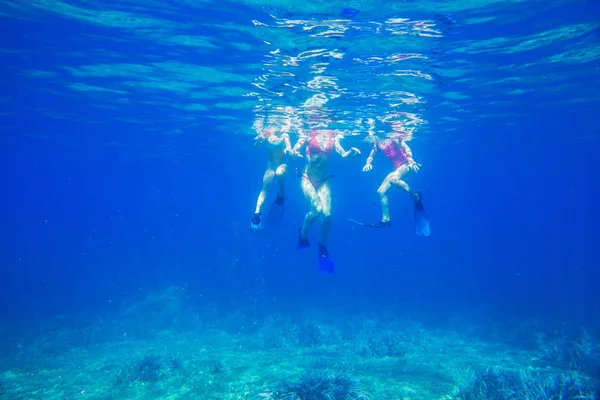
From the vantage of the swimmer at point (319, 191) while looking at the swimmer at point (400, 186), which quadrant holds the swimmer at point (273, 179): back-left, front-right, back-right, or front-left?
back-left

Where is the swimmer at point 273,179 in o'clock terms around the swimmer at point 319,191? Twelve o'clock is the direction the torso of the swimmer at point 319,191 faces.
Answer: the swimmer at point 273,179 is roughly at 4 o'clock from the swimmer at point 319,191.

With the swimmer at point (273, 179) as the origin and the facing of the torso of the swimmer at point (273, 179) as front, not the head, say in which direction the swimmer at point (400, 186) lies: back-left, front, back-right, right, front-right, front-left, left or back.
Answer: left

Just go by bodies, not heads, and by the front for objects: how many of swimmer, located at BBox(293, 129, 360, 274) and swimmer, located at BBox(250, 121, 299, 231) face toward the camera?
2

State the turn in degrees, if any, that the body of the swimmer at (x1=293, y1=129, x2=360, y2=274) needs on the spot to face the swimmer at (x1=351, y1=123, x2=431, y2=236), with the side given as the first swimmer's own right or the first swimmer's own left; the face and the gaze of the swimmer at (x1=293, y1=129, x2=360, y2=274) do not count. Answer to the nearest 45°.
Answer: approximately 90° to the first swimmer's own left

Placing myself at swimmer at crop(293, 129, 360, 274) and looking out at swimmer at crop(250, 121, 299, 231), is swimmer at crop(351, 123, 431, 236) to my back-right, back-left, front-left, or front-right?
back-right

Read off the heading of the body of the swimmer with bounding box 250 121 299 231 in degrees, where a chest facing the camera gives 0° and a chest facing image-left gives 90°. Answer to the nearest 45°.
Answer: approximately 0°

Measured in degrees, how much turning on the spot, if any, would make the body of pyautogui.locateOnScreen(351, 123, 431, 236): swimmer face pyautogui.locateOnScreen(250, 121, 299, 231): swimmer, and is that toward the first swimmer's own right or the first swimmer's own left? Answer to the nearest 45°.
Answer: approximately 45° to the first swimmer's own right

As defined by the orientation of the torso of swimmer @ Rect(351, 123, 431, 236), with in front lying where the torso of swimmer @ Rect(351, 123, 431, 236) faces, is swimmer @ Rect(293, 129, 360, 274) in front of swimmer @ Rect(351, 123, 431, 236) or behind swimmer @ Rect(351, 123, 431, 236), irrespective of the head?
in front

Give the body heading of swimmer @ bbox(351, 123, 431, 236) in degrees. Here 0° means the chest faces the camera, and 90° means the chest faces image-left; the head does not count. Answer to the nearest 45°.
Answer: approximately 45°
